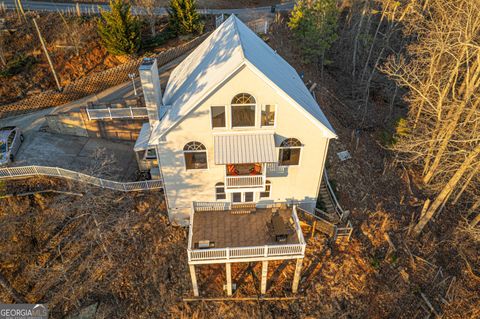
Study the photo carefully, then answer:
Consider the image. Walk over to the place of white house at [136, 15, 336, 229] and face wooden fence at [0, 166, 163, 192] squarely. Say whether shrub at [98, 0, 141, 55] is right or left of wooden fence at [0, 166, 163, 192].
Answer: right

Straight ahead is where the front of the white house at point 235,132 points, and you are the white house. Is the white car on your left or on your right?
on your right

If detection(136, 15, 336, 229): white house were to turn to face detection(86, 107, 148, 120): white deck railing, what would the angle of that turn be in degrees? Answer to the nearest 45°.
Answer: approximately 135° to its right

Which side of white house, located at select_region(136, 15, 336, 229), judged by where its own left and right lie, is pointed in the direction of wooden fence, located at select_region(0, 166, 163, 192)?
right

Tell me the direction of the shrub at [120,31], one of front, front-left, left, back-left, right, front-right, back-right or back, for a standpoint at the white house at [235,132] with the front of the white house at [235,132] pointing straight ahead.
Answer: back-right

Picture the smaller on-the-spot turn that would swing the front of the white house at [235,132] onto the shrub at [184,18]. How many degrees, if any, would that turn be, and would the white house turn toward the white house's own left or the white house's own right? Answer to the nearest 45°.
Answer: approximately 180°

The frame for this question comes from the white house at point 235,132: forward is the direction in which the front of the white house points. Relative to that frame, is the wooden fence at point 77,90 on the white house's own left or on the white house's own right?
on the white house's own right

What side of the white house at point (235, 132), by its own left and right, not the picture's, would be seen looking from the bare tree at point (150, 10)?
back
